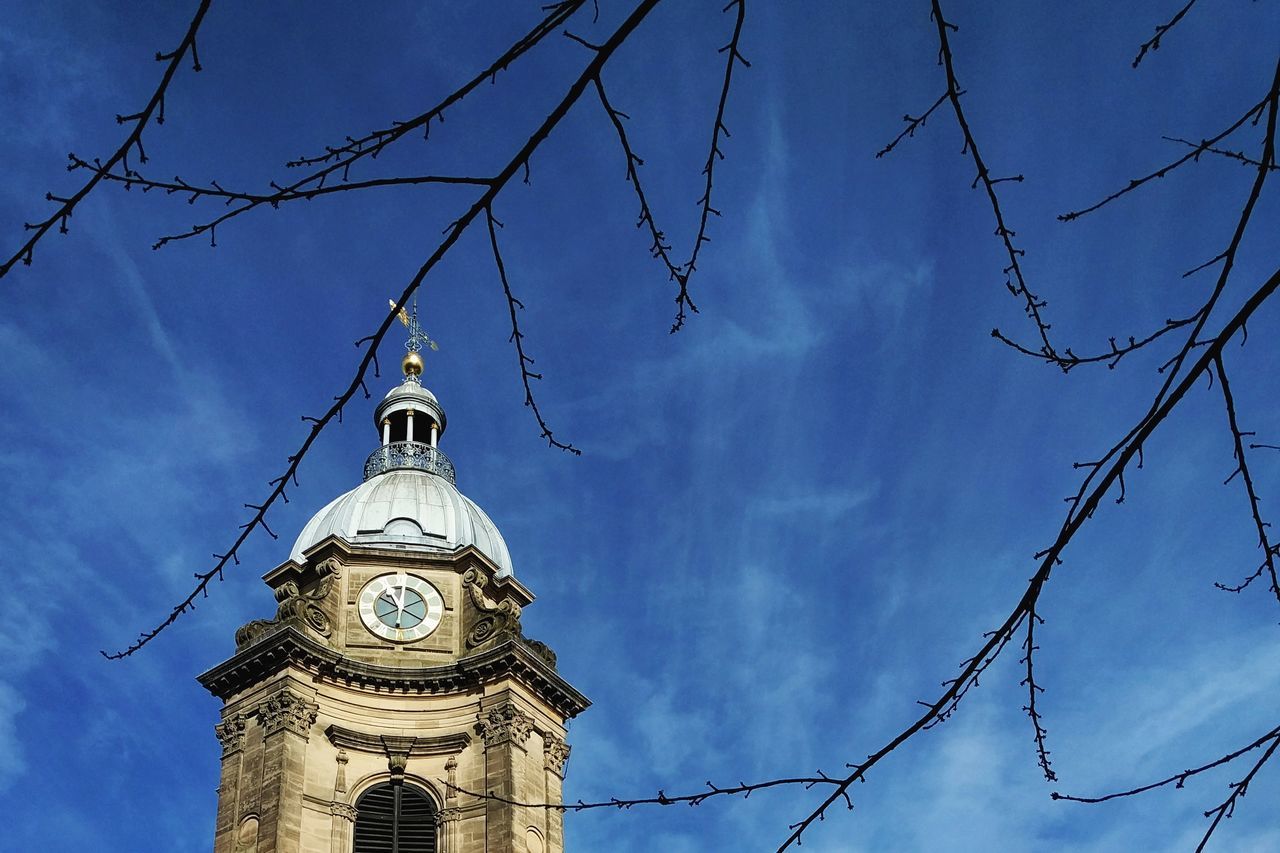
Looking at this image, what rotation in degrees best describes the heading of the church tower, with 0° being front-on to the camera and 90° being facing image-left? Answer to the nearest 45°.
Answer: approximately 0°
